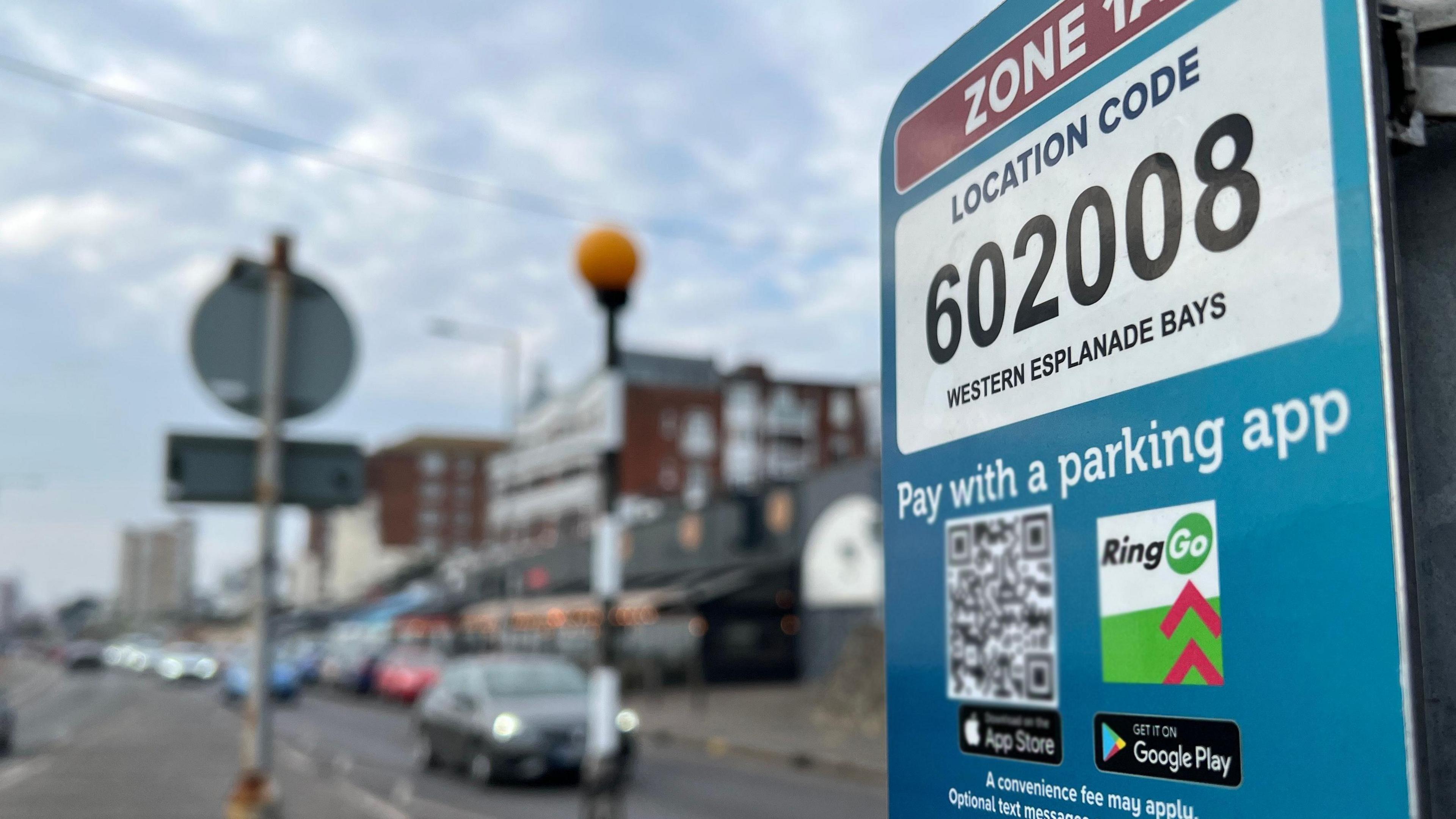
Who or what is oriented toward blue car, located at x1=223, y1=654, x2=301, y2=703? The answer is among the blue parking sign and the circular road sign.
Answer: the circular road sign

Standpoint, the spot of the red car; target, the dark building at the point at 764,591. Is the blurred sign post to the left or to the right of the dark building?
right

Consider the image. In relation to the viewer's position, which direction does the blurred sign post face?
facing away from the viewer

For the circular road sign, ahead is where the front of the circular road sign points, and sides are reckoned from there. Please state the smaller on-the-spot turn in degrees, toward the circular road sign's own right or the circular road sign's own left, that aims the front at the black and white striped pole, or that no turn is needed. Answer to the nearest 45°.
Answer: approximately 90° to the circular road sign's own right

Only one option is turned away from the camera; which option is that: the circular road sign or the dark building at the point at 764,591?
the circular road sign

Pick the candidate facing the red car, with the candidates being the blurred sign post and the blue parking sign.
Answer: the blurred sign post

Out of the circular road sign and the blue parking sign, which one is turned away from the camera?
the circular road sign

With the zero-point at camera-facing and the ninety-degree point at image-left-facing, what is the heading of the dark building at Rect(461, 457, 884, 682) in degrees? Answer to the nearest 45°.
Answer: approximately 45°

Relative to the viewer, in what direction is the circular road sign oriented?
away from the camera

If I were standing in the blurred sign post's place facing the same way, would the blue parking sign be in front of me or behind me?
behind

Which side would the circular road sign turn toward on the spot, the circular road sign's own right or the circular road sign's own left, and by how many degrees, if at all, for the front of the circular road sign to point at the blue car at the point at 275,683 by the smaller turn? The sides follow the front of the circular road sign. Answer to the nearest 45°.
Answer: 0° — it already faces it

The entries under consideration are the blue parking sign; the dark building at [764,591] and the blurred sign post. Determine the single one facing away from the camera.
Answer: the blurred sign post
